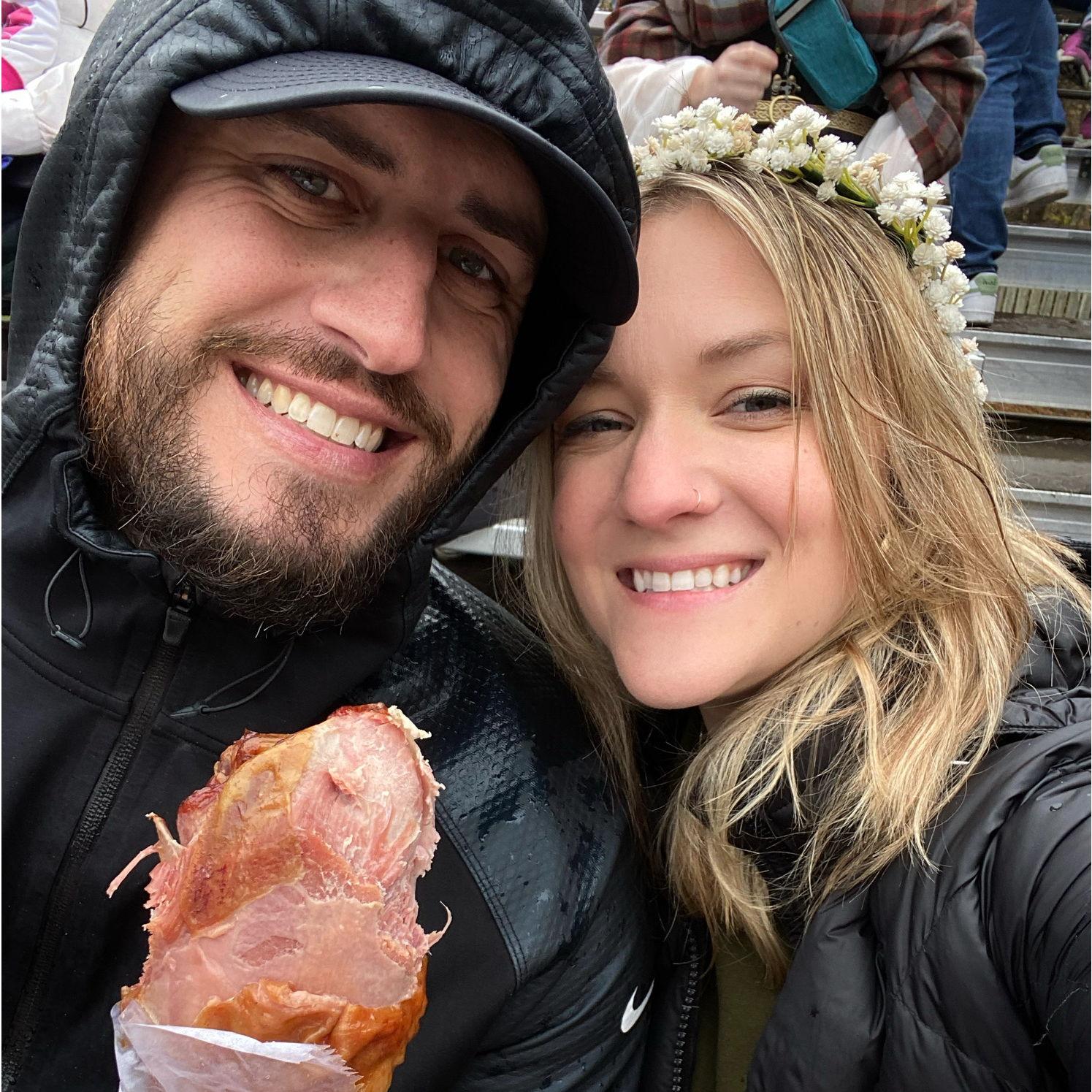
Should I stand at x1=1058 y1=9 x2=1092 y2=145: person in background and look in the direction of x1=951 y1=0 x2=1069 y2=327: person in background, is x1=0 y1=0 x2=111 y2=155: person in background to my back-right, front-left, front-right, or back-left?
front-right

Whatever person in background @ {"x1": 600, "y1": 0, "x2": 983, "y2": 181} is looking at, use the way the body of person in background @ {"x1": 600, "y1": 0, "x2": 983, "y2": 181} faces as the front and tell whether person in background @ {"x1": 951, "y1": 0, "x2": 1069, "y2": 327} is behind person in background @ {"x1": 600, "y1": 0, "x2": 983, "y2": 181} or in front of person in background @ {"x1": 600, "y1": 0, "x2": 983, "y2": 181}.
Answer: behind

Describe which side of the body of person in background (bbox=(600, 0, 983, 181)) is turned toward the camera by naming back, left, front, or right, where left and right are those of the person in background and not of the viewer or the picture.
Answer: front

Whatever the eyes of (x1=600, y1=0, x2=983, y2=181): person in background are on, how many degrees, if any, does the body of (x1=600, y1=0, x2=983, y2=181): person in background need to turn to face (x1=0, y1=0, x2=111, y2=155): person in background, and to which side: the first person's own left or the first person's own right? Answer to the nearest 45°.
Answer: approximately 90° to the first person's own right
